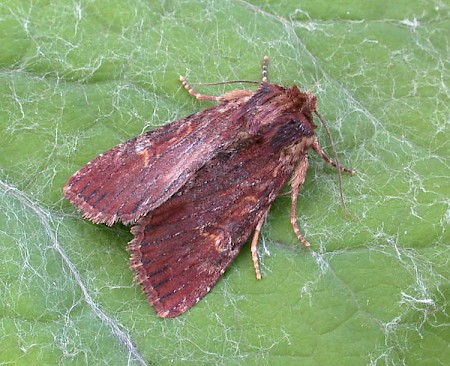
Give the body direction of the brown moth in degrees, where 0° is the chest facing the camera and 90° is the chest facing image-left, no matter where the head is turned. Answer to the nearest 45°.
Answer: approximately 225°
